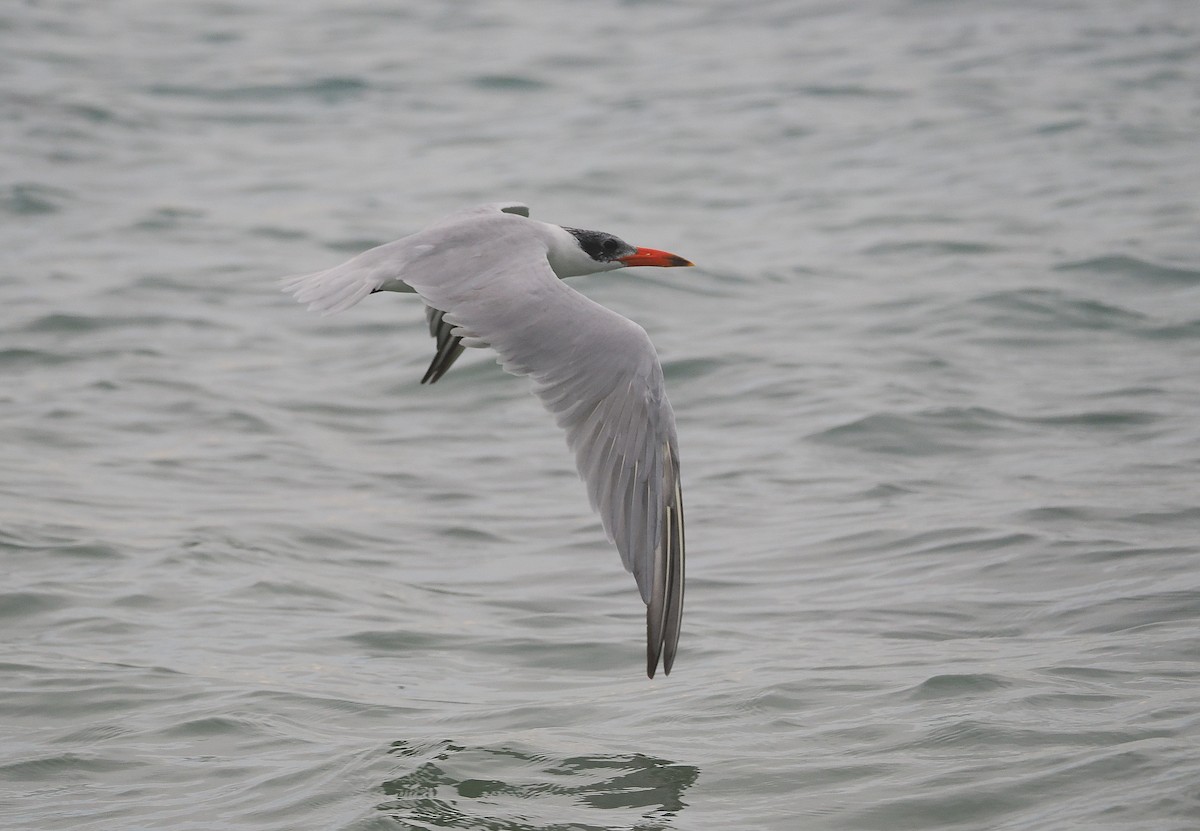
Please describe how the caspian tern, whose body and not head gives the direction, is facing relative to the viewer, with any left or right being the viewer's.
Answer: facing to the right of the viewer
